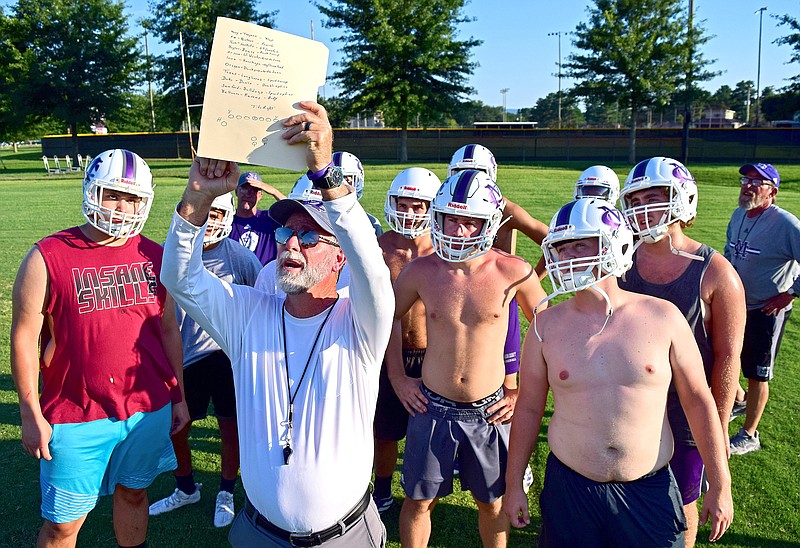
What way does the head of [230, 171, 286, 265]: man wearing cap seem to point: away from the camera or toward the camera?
toward the camera

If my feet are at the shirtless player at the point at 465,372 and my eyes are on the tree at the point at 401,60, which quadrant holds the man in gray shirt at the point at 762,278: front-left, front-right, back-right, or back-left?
front-right

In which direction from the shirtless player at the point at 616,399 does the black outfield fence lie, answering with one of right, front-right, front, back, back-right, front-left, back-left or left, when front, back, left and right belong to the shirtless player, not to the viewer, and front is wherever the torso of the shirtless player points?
back

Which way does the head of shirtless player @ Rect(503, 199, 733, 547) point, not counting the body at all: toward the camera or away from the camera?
toward the camera

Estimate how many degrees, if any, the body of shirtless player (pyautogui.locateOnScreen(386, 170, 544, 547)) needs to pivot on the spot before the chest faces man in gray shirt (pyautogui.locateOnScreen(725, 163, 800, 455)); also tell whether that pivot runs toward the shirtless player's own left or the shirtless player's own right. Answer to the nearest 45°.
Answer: approximately 135° to the shirtless player's own left

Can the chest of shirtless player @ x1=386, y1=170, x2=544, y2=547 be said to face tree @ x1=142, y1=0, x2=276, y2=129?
no

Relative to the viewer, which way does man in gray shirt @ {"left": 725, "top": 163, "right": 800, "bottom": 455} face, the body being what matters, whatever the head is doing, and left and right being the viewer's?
facing the viewer and to the left of the viewer

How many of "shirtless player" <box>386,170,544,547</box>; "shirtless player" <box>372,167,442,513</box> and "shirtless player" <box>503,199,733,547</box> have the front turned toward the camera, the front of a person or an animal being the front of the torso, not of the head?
3

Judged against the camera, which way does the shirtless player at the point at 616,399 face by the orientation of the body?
toward the camera

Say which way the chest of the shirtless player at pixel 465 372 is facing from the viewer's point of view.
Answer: toward the camera

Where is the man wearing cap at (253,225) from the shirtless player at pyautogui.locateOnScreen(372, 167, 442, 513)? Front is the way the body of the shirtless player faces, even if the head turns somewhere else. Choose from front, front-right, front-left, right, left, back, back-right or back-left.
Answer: back-right

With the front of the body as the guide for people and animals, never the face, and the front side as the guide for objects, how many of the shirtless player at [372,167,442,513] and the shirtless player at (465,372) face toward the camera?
2

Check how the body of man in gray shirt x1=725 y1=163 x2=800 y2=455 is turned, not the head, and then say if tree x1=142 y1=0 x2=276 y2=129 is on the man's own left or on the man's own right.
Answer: on the man's own right

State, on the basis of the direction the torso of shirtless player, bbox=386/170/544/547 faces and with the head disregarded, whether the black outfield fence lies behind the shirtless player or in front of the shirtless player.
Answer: behind

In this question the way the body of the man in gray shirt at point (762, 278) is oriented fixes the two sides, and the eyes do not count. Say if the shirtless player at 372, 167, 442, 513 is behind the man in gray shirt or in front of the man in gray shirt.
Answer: in front

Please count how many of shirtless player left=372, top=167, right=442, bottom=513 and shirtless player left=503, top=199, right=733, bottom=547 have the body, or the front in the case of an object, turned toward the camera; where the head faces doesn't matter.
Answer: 2

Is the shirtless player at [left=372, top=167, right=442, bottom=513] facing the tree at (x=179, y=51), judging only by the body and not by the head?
no

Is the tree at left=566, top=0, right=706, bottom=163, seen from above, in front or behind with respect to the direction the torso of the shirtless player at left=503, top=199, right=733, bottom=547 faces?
behind

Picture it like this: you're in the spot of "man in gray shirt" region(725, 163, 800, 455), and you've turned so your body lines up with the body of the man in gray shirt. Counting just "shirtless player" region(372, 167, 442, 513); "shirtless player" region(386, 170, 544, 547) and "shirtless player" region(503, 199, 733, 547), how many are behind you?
0
